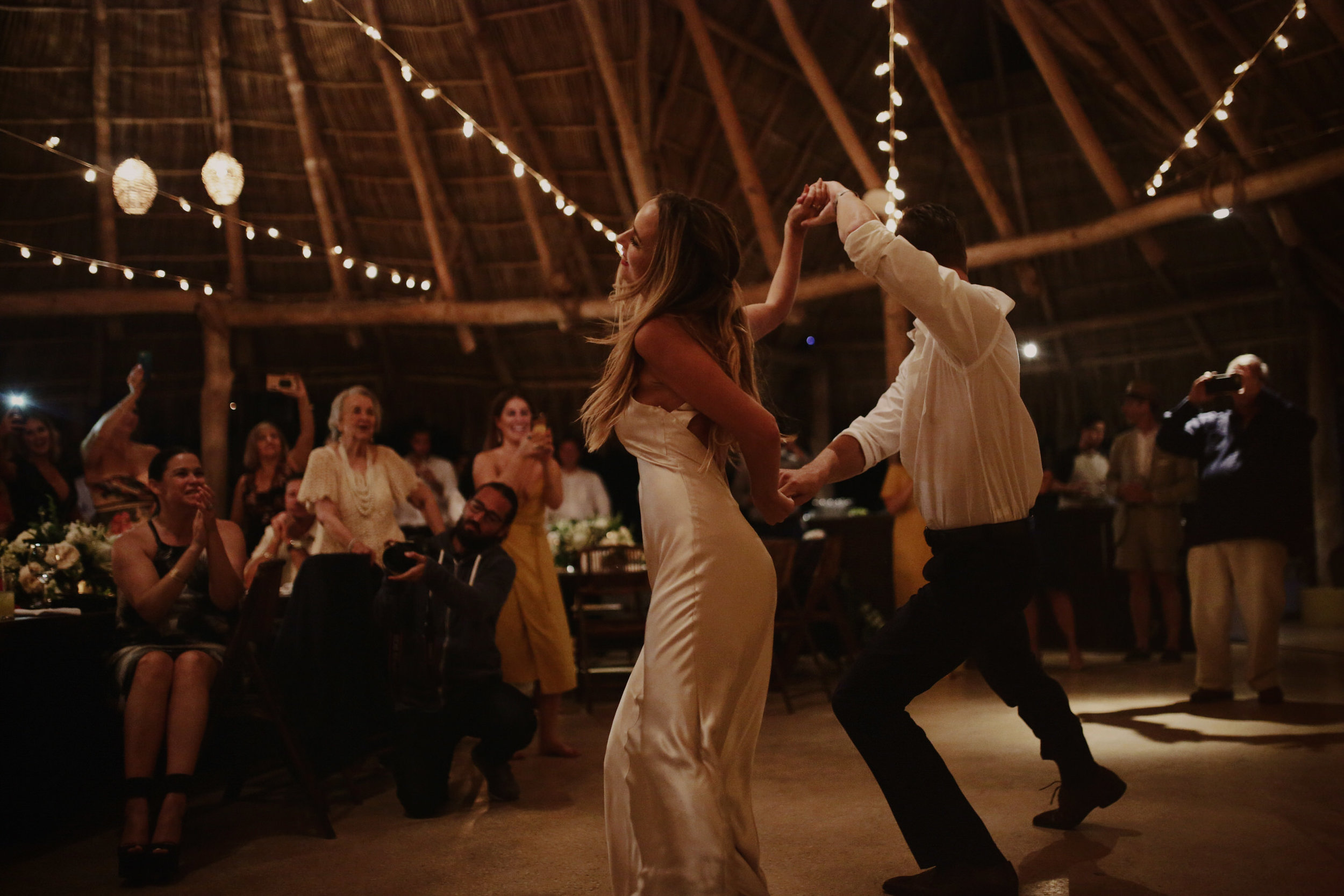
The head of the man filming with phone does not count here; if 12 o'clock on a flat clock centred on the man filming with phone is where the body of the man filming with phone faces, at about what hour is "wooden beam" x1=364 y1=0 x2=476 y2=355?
The wooden beam is roughly at 2 o'clock from the man filming with phone.

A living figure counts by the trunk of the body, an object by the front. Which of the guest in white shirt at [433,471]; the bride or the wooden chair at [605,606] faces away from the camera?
the wooden chair

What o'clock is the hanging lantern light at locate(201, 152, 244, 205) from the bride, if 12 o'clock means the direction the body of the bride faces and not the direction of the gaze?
The hanging lantern light is roughly at 2 o'clock from the bride.

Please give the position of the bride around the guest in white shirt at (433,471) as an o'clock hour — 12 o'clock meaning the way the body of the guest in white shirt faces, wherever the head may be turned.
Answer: The bride is roughly at 12 o'clock from the guest in white shirt.

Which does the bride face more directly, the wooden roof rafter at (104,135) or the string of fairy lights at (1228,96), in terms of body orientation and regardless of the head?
the wooden roof rafter

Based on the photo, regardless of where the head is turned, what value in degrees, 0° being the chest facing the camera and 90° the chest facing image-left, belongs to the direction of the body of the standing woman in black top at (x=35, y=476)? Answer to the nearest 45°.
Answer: approximately 0°

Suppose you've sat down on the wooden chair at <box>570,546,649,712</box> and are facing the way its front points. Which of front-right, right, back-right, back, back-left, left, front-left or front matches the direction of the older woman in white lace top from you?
back-left

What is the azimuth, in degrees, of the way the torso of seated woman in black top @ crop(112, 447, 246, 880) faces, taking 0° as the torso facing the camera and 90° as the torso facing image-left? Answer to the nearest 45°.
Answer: approximately 0°

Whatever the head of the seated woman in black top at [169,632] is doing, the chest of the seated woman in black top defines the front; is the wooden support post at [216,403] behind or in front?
behind

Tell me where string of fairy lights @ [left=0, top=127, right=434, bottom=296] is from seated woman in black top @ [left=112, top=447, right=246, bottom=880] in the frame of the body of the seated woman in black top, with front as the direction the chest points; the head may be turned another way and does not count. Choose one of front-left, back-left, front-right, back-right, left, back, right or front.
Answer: back

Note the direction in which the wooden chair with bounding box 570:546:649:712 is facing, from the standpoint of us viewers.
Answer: facing away from the viewer

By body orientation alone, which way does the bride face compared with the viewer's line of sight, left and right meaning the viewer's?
facing to the left of the viewer

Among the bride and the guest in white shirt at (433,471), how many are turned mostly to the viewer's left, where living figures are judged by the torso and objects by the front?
1
